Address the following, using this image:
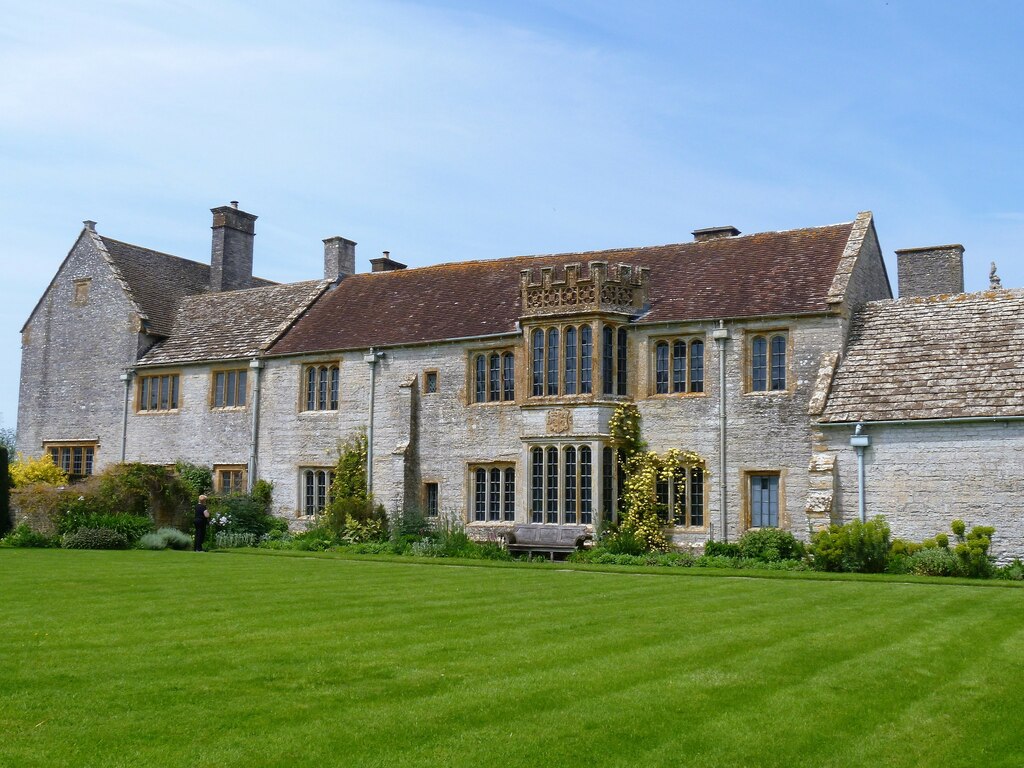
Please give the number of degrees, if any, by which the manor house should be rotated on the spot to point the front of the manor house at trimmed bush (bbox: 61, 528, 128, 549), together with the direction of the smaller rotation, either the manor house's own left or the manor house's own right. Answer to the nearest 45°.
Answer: approximately 45° to the manor house's own right

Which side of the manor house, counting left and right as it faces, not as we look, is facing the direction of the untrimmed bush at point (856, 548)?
left

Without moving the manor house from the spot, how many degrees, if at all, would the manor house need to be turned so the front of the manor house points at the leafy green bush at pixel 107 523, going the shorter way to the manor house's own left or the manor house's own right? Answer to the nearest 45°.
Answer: approximately 45° to the manor house's own right

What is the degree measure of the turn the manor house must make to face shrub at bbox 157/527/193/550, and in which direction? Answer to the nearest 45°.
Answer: approximately 45° to its right

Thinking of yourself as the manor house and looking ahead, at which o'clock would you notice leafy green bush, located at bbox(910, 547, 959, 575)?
The leafy green bush is roughly at 9 o'clock from the manor house.

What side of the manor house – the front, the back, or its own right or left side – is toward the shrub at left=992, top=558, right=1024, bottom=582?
left

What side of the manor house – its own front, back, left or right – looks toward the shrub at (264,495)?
right
